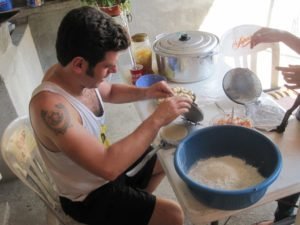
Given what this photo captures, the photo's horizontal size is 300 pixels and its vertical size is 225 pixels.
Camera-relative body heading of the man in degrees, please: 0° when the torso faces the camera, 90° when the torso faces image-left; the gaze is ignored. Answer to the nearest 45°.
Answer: approximately 270°

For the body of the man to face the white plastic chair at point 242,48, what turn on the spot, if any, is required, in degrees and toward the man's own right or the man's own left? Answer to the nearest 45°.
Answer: approximately 45° to the man's own left

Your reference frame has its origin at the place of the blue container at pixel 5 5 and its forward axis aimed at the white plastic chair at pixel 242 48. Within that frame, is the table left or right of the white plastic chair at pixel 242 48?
right

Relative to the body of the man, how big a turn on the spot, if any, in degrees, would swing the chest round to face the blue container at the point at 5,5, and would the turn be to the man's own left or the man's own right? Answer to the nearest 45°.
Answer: approximately 90° to the man's own left

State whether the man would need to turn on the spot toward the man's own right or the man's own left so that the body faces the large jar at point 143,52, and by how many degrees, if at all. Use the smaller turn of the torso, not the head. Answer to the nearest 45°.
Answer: approximately 45° to the man's own left

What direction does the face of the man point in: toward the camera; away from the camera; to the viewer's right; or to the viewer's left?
to the viewer's right

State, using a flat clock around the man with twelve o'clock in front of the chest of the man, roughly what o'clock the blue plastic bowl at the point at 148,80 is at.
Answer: The blue plastic bowl is roughly at 10 o'clock from the man.
